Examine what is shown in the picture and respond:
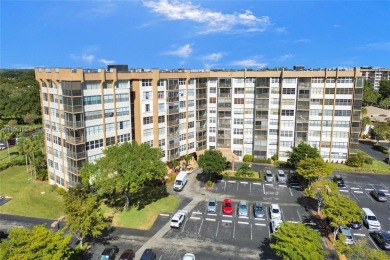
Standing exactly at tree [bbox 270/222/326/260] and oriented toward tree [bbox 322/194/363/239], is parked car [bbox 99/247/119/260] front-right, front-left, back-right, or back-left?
back-left

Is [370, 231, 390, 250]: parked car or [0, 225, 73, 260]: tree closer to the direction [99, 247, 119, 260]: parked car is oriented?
the tree
